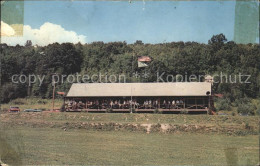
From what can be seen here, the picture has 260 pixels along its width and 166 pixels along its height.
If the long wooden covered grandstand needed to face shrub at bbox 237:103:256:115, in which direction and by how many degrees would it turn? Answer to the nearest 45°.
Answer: approximately 90° to its left

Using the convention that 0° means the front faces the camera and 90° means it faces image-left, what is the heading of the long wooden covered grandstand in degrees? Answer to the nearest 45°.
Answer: approximately 0°

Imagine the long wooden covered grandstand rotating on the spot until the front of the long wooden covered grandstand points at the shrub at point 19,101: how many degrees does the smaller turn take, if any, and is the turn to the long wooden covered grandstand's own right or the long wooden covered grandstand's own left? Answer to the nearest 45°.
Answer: approximately 90° to the long wooden covered grandstand's own right
